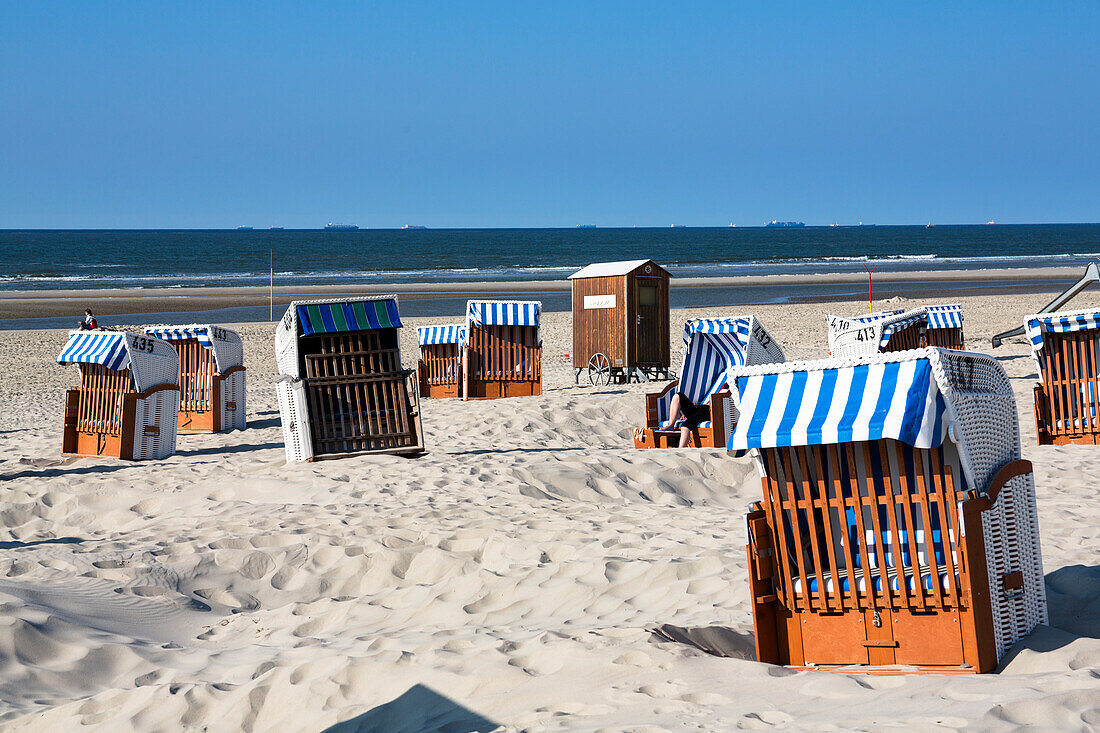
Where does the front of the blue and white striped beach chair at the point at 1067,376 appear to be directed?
toward the camera

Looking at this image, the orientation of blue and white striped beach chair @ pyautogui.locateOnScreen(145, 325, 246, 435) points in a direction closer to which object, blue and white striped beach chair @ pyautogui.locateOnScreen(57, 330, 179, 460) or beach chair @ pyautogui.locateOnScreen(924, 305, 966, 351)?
the blue and white striped beach chair

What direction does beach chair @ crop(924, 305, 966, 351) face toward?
toward the camera

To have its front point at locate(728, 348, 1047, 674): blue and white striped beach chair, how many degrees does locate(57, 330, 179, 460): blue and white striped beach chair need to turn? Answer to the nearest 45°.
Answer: approximately 45° to its left

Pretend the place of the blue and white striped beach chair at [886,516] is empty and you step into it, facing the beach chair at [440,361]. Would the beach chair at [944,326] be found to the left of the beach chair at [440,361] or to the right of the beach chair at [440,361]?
right

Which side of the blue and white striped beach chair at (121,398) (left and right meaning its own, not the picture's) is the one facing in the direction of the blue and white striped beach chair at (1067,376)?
left

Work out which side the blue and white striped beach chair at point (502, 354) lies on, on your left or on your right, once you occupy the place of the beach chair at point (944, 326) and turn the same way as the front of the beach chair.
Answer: on your right

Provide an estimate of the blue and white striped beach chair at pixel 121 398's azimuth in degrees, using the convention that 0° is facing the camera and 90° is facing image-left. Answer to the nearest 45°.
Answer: approximately 45°

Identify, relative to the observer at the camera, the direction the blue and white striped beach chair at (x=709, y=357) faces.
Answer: facing the viewer and to the left of the viewer

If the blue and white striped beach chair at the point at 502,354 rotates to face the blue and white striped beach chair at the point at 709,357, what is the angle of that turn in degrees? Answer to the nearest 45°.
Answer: approximately 45° to its left

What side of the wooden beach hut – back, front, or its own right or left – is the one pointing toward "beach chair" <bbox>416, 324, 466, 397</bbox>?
right

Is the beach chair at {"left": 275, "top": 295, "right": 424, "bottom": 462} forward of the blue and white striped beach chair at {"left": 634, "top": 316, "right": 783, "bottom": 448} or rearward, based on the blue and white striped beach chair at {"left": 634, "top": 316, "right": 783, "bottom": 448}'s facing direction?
forward

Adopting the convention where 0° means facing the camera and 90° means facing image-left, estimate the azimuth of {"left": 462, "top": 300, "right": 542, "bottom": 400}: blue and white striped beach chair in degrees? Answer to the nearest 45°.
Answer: approximately 0°
